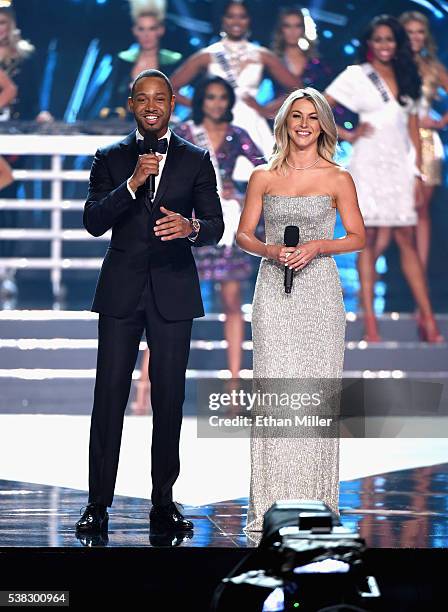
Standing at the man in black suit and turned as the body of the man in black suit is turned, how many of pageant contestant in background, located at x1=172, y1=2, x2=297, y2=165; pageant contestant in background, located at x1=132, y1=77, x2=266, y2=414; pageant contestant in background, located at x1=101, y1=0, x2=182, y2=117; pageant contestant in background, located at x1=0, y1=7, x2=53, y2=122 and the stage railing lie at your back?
5

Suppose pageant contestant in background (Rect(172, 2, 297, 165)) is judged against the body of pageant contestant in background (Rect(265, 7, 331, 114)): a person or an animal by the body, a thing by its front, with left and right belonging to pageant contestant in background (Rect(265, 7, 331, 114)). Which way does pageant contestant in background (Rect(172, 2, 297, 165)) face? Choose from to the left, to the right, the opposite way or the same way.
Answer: the same way

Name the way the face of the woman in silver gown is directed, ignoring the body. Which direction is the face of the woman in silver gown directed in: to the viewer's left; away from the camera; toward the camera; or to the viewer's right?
toward the camera

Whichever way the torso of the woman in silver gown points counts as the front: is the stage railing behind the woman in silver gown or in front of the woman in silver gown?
behind

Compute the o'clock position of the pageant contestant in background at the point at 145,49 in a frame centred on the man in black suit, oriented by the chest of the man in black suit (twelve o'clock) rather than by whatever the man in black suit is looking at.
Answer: The pageant contestant in background is roughly at 6 o'clock from the man in black suit.

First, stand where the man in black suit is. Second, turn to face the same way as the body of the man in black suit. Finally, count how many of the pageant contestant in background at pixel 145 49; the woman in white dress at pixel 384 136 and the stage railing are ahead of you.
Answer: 0

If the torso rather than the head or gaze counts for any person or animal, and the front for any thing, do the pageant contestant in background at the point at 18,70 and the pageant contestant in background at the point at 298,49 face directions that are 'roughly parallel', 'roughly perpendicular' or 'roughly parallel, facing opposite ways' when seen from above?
roughly parallel

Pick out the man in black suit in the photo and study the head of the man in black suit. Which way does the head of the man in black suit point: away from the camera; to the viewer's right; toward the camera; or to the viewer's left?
toward the camera

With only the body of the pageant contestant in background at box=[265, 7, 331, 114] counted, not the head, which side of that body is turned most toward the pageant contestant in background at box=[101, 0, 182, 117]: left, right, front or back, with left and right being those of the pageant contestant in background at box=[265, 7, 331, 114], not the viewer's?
right

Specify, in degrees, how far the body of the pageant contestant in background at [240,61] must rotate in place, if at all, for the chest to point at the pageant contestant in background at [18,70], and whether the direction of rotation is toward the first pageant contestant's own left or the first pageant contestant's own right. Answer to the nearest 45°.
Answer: approximately 90° to the first pageant contestant's own right

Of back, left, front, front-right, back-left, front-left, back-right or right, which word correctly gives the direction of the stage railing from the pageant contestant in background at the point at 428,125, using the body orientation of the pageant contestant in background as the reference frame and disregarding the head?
front-right

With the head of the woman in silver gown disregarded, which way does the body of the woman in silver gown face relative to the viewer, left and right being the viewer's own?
facing the viewer

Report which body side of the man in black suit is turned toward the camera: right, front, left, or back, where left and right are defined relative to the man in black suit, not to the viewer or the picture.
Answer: front

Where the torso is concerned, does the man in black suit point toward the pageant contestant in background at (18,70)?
no

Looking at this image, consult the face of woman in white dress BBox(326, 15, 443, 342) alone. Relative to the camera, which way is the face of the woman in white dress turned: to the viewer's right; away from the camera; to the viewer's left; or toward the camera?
toward the camera

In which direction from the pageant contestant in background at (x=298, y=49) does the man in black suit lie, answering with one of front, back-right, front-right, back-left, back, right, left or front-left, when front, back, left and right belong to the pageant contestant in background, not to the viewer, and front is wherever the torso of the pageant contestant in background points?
front
